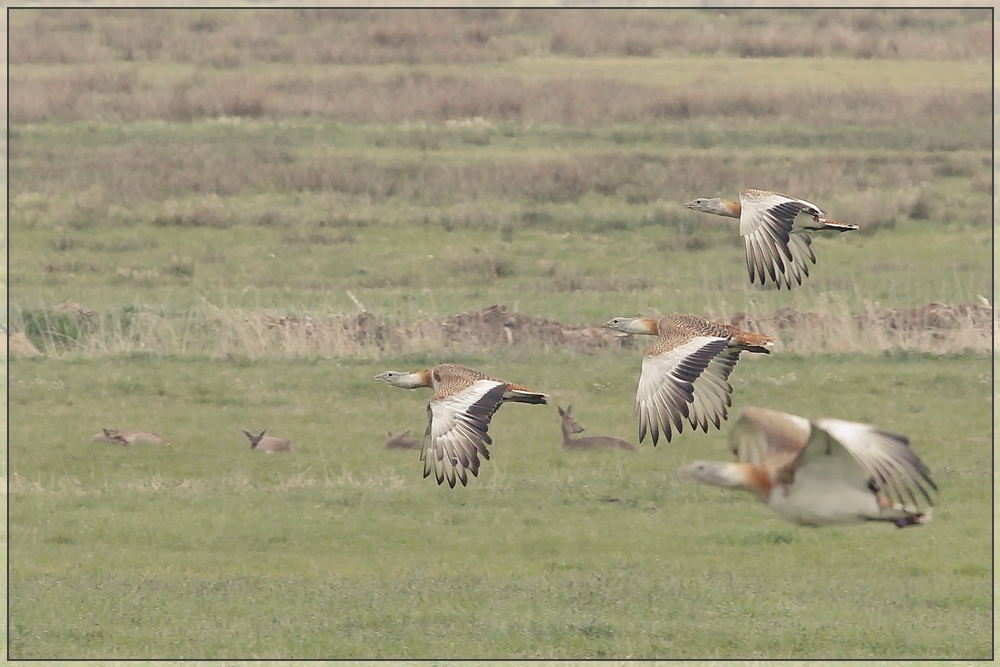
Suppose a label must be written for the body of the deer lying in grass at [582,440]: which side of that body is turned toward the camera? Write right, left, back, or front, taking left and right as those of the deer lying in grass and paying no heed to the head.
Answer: left

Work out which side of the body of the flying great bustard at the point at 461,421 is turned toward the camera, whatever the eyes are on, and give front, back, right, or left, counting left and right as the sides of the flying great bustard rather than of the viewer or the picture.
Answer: left

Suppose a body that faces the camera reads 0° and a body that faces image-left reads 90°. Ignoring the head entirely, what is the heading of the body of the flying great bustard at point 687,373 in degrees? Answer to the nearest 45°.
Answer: approximately 90°

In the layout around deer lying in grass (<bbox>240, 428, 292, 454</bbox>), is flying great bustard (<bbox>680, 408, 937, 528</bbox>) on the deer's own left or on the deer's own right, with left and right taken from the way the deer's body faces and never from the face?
on the deer's own left

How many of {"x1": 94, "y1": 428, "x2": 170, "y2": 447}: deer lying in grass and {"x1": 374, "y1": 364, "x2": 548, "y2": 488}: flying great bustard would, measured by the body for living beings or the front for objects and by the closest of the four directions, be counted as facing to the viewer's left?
2

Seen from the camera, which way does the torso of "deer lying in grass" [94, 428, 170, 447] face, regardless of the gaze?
to the viewer's left
